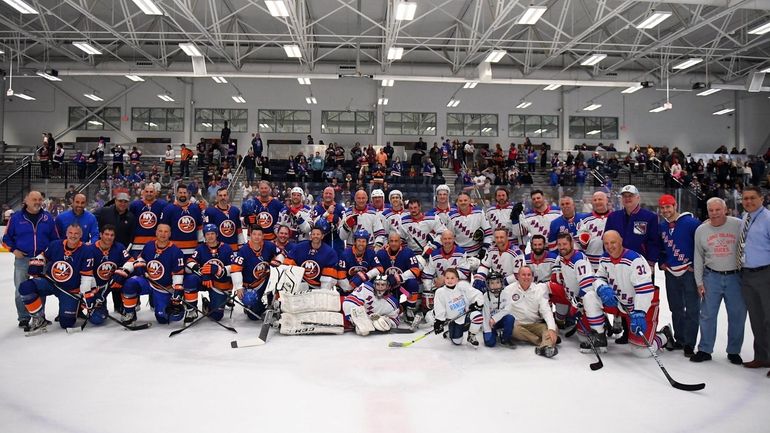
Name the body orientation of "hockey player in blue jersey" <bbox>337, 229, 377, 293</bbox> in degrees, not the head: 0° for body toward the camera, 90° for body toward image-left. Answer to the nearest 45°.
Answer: approximately 0°

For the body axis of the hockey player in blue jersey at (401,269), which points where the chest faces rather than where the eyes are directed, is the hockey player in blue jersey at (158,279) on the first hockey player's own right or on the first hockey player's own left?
on the first hockey player's own right

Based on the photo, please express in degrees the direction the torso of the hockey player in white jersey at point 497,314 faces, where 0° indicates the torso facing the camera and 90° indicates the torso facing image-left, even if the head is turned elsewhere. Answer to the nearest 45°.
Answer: approximately 0°

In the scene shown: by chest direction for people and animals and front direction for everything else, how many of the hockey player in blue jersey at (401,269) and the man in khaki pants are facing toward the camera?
2

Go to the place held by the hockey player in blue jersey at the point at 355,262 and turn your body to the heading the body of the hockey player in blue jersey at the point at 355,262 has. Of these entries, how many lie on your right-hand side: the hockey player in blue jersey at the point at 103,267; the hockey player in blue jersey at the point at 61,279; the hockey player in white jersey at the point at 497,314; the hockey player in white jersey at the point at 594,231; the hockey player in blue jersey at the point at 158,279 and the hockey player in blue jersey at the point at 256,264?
4

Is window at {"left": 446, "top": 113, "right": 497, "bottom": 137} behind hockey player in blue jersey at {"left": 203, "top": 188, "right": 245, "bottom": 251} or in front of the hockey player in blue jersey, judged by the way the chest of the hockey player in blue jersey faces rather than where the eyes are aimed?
behind

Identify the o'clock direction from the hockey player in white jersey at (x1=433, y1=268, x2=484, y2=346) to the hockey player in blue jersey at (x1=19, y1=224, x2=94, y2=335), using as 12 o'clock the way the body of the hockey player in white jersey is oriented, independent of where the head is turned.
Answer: The hockey player in blue jersey is roughly at 3 o'clock from the hockey player in white jersey.
